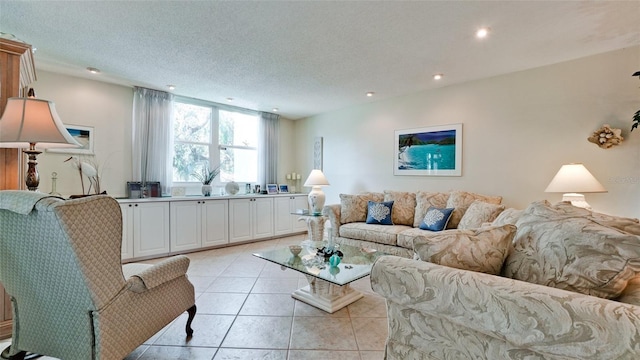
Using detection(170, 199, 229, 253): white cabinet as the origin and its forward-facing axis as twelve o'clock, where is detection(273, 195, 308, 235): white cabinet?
detection(273, 195, 308, 235): white cabinet is roughly at 10 o'clock from detection(170, 199, 229, 253): white cabinet.

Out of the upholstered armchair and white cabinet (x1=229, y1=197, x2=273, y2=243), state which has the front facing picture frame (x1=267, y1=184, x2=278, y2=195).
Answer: the upholstered armchair

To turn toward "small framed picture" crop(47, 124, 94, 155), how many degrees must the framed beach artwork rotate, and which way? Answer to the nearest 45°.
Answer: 0° — it already faces it

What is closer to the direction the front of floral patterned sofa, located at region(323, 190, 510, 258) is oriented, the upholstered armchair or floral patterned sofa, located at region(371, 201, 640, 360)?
the upholstered armchair

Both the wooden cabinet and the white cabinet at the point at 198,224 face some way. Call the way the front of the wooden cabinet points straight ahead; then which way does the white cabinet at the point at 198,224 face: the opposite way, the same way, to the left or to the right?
to the right

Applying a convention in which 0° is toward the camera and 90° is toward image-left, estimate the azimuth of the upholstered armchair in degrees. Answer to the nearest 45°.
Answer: approximately 225°

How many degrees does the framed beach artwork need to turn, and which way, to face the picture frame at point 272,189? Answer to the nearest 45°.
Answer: approximately 45° to its right

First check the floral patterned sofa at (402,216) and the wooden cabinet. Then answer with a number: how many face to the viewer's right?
1

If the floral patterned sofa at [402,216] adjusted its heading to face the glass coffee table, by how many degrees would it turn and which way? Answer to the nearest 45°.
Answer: approximately 45° to its left
